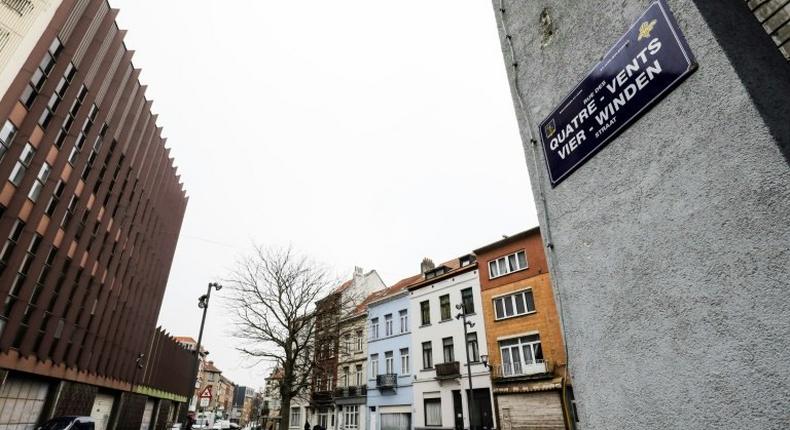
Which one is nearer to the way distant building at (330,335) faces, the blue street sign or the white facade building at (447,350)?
the blue street sign

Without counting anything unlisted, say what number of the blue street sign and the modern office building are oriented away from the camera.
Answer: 0

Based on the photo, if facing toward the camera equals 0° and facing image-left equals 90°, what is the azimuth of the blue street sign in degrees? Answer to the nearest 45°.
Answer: approximately 45°

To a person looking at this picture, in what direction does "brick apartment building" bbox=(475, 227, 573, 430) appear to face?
facing the viewer and to the left of the viewer

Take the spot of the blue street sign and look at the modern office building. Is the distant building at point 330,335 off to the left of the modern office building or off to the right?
right

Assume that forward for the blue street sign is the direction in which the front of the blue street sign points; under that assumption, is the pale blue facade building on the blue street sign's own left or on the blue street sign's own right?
on the blue street sign's own right

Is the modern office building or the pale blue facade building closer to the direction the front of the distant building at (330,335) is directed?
the modern office building

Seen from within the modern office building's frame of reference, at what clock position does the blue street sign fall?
The blue street sign is roughly at 1 o'clock from the modern office building.

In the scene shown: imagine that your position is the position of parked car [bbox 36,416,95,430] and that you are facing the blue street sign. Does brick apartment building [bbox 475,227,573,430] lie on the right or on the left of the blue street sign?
left

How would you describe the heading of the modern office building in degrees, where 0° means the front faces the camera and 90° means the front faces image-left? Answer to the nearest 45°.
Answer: approximately 315°

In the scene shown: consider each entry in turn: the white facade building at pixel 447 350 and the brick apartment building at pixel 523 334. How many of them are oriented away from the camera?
0

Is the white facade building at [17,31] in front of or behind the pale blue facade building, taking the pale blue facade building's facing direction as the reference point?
in front

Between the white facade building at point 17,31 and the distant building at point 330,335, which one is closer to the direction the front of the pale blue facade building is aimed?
the white facade building

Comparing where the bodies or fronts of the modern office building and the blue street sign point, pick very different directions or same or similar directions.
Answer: very different directions
